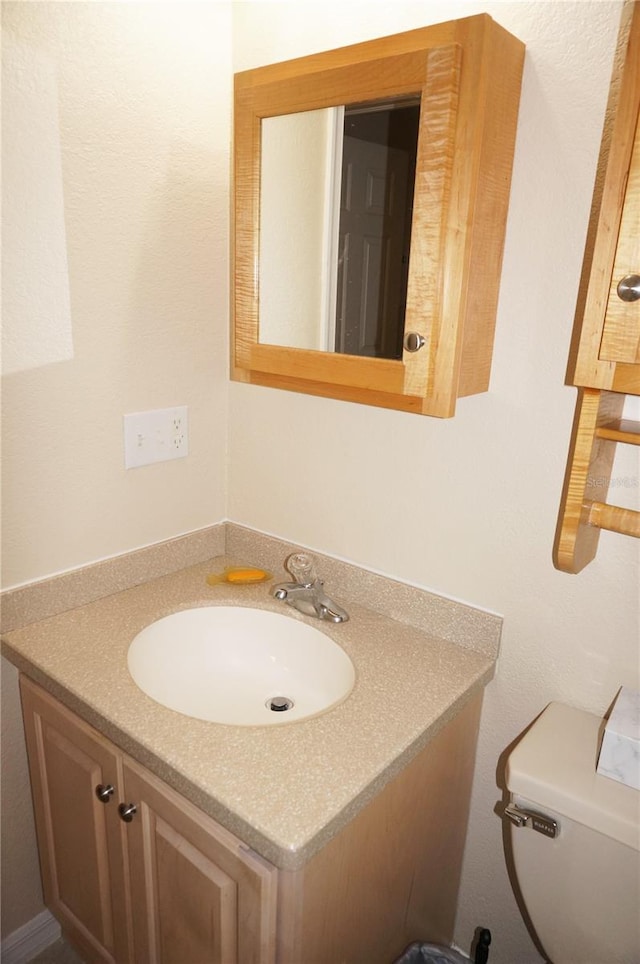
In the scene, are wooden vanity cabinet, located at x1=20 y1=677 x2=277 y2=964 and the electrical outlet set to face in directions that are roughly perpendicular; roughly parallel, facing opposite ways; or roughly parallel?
roughly perpendicular

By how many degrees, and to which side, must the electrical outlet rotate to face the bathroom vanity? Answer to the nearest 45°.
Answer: approximately 45° to its right

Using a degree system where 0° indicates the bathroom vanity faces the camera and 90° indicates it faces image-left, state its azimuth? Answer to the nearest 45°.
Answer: approximately 45°

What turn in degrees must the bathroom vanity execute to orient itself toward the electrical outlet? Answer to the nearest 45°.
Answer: approximately 135° to its right

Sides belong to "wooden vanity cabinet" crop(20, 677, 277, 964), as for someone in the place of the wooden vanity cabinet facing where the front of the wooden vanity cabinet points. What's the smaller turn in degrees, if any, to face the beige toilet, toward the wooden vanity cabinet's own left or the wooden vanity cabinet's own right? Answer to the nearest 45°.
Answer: approximately 135° to the wooden vanity cabinet's own left

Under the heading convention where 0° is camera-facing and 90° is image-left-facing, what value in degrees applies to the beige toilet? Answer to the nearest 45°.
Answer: approximately 45°
